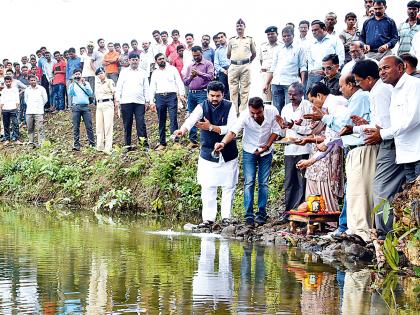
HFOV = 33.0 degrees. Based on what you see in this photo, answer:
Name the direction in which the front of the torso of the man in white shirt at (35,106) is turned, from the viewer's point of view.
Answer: toward the camera

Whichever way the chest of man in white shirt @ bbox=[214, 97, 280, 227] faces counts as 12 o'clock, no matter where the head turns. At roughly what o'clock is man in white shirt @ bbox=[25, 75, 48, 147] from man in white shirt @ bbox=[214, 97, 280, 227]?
man in white shirt @ bbox=[25, 75, 48, 147] is roughly at 5 o'clock from man in white shirt @ bbox=[214, 97, 280, 227].

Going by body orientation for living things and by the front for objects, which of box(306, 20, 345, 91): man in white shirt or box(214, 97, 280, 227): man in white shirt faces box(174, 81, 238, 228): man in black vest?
box(306, 20, 345, 91): man in white shirt

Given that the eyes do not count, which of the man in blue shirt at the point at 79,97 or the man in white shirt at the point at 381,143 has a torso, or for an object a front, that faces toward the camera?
the man in blue shirt

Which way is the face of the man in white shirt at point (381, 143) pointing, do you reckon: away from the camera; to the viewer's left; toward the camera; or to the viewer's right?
to the viewer's left

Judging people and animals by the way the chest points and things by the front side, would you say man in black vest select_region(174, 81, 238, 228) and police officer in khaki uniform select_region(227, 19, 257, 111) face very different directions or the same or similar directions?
same or similar directions

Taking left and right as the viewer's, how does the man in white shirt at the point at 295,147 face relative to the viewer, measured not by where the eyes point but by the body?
facing the viewer and to the left of the viewer

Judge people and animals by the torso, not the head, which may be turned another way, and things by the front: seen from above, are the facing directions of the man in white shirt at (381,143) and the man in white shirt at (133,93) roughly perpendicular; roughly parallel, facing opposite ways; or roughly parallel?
roughly perpendicular

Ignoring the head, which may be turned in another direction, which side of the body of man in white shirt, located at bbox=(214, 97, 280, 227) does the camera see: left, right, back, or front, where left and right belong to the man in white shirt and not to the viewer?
front

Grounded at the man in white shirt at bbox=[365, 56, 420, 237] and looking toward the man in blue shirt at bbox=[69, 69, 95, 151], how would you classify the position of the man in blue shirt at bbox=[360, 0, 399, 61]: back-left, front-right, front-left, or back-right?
front-right

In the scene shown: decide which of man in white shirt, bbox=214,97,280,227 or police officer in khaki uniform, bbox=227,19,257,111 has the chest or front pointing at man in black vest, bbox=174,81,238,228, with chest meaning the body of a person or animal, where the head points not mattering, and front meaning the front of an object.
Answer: the police officer in khaki uniform

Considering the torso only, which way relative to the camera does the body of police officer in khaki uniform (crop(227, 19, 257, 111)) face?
toward the camera

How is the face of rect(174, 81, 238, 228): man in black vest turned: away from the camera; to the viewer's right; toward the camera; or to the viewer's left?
toward the camera

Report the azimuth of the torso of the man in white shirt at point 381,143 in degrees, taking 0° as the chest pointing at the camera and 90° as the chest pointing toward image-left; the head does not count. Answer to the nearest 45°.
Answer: approximately 90°

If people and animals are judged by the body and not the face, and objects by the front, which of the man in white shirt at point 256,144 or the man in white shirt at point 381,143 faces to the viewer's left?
the man in white shirt at point 381,143

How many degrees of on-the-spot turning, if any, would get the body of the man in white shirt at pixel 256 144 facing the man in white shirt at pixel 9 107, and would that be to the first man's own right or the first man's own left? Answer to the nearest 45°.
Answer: approximately 135° to the first man's own right

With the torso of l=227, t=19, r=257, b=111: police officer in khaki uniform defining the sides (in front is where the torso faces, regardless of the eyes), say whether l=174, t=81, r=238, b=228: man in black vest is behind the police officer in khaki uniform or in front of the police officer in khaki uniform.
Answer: in front

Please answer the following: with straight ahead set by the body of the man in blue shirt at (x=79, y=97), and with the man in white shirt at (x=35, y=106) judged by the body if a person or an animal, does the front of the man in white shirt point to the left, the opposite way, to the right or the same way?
the same way

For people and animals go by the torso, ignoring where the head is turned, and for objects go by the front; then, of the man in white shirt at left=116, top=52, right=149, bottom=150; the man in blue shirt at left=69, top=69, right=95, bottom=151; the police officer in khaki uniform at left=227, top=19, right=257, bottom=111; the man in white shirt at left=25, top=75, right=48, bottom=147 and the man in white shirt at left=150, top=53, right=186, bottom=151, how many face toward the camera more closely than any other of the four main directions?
5

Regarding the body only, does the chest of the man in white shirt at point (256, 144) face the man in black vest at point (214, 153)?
no
